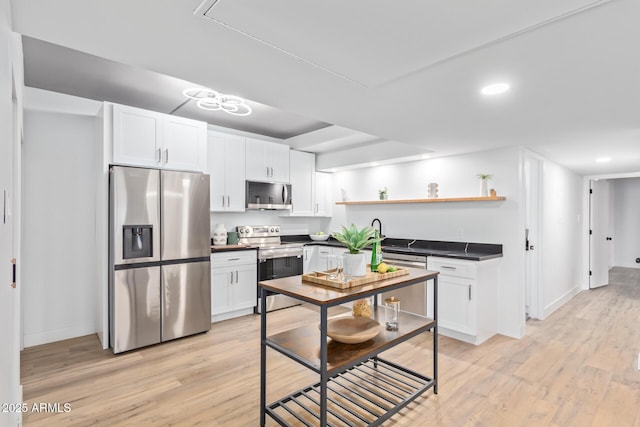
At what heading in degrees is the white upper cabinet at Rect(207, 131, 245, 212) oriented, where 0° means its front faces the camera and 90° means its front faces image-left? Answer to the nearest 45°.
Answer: approximately 315°

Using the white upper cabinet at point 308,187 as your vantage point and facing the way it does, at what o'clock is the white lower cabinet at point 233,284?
The white lower cabinet is roughly at 3 o'clock from the white upper cabinet.

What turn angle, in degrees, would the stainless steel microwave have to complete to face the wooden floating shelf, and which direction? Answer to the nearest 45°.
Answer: approximately 45° to its left

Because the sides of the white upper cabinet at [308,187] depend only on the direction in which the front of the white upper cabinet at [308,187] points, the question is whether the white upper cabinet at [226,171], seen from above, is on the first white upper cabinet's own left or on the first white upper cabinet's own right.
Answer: on the first white upper cabinet's own right

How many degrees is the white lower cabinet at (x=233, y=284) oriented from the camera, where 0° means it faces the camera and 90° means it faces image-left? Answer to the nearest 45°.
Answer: approximately 315°

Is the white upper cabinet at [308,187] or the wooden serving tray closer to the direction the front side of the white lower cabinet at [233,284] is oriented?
the wooden serving tray

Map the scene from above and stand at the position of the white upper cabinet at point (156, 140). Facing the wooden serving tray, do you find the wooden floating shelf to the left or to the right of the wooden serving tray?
left
